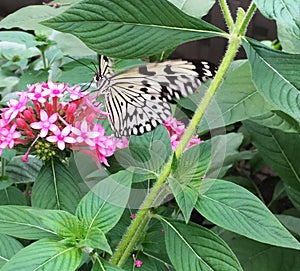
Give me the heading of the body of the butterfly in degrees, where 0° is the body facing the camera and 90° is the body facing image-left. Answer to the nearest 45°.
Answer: approximately 90°
